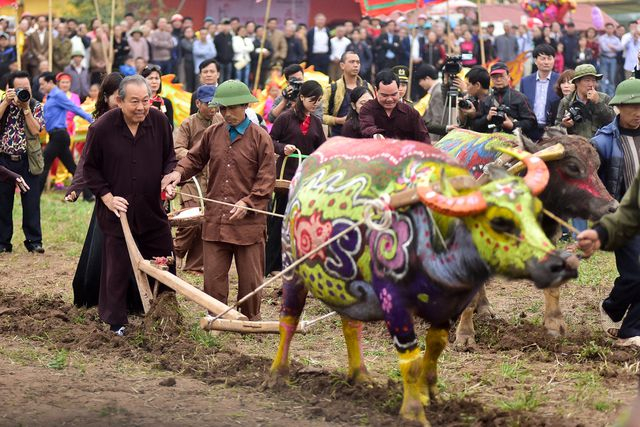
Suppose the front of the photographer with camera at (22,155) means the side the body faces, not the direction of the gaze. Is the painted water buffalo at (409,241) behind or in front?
in front

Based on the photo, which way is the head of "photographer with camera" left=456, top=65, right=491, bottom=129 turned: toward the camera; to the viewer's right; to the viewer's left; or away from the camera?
to the viewer's left

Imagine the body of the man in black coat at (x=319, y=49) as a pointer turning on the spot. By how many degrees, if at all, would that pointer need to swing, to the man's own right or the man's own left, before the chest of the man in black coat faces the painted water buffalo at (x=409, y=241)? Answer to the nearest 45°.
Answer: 0° — they already face it

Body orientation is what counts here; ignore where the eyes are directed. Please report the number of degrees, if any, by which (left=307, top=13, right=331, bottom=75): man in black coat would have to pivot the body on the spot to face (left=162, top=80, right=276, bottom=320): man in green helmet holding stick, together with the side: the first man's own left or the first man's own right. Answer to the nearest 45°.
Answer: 0° — they already face them

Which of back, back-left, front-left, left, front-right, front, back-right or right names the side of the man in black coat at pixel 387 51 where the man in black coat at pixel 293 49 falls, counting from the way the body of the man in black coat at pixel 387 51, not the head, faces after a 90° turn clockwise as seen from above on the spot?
front

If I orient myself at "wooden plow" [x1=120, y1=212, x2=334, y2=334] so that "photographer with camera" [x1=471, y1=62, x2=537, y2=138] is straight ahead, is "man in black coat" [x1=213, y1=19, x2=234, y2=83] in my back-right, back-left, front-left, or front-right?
front-left

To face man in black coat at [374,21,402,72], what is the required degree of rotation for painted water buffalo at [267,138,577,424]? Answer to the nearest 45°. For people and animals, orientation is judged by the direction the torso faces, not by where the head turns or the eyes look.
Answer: approximately 135° to its left

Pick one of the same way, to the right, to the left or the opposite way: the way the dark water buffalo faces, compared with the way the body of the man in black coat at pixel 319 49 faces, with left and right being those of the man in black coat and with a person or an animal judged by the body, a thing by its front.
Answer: to the left

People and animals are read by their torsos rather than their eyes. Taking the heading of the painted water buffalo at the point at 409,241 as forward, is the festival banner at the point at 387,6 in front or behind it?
behind

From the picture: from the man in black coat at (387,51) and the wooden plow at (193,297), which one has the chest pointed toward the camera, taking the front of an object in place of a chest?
the man in black coat

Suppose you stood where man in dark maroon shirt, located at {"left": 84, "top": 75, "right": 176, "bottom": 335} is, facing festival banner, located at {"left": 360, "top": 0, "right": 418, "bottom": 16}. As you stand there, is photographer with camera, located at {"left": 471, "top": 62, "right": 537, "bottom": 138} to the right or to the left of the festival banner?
right

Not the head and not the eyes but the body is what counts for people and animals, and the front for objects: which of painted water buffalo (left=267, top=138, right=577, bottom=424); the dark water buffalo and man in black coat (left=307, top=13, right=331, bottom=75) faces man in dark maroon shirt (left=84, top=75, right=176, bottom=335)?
man in black coat (left=307, top=13, right=331, bottom=75)

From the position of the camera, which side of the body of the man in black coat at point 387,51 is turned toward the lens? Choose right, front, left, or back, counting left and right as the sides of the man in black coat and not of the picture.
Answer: front

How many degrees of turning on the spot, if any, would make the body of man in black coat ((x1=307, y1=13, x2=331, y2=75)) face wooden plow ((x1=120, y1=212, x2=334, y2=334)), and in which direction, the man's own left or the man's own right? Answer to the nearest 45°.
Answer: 0° — they already face it

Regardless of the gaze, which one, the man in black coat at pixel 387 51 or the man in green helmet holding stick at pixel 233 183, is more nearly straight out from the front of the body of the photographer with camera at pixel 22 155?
the man in green helmet holding stick

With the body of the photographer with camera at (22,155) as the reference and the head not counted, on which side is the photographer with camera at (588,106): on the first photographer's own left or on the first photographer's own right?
on the first photographer's own left

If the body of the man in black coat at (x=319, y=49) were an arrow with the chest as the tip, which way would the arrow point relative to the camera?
toward the camera

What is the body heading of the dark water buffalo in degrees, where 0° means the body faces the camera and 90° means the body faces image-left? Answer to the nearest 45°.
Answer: approximately 270°
